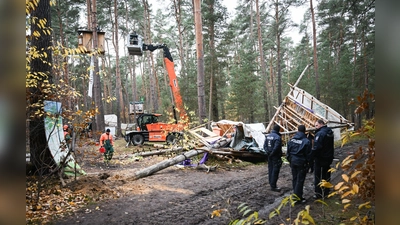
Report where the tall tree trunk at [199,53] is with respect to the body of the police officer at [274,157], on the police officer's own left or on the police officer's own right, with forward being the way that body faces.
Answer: on the police officer's own left

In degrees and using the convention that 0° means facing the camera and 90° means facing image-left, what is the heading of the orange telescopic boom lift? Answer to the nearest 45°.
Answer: approximately 90°

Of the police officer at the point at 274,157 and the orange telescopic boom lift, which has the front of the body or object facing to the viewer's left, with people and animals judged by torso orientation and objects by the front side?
the orange telescopic boom lift

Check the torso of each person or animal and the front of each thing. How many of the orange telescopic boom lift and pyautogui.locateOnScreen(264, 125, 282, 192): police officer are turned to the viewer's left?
1

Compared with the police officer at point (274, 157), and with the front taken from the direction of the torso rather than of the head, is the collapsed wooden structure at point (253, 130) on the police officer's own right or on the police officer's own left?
on the police officer's own left

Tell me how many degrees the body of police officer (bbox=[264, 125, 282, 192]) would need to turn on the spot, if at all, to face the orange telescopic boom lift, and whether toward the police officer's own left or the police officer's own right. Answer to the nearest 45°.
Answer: approximately 90° to the police officer's own left

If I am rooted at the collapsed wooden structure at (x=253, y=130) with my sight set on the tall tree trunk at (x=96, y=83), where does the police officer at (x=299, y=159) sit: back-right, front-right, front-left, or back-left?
back-left

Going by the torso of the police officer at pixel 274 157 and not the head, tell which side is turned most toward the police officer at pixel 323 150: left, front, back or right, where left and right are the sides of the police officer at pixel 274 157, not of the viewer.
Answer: right
